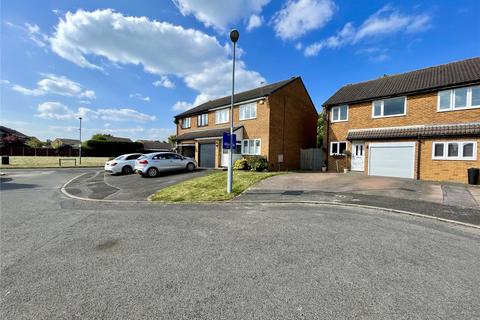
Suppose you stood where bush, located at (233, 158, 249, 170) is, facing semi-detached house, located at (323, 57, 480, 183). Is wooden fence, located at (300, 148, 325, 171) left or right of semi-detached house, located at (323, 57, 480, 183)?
left

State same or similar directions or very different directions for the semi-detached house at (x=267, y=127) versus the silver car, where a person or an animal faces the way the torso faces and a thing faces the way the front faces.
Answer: very different directions

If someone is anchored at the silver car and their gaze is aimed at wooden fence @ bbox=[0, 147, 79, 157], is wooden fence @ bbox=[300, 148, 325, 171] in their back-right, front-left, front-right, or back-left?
back-right

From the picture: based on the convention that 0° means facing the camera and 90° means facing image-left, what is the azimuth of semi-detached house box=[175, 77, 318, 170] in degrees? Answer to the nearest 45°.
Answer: approximately 45°

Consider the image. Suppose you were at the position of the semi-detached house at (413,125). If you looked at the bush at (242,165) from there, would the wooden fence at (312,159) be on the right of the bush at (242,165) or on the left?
right

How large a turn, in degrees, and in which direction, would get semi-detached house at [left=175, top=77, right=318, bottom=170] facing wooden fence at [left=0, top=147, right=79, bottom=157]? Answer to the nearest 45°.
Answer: approximately 90° to its right
